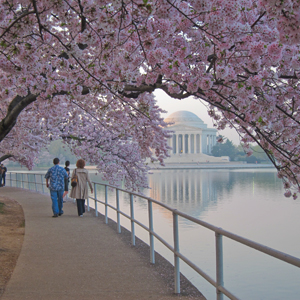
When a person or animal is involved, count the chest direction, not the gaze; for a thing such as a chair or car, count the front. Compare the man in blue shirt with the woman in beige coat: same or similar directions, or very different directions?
same or similar directions

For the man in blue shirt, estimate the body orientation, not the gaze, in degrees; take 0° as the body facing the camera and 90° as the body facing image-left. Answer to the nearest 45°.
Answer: approximately 180°

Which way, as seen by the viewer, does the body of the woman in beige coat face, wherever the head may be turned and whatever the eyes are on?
away from the camera

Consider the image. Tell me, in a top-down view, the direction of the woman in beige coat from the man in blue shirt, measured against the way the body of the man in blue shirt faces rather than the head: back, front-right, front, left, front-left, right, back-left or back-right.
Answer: back-right

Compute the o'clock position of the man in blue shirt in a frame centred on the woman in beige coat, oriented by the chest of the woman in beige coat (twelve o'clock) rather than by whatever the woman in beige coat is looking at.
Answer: The man in blue shirt is roughly at 10 o'clock from the woman in beige coat.
